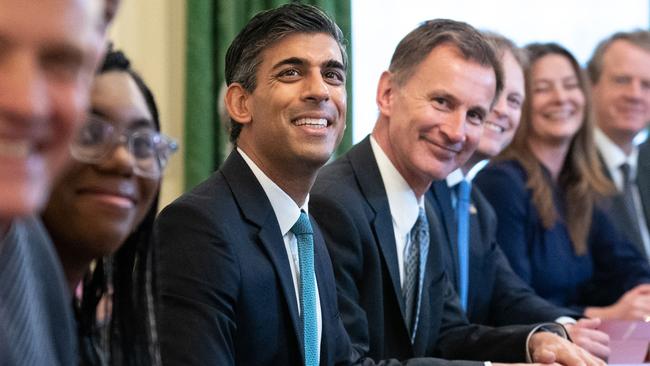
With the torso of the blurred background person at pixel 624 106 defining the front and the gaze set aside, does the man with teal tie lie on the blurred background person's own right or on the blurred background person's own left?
on the blurred background person's own right

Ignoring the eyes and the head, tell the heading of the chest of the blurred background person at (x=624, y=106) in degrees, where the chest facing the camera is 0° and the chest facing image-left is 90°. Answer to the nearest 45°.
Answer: approximately 315°

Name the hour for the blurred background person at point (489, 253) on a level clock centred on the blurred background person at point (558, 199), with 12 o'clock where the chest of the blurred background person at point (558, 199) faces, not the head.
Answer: the blurred background person at point (489, 253) is roughly at 2 o'clock from the blurred background person at point (558, 199).

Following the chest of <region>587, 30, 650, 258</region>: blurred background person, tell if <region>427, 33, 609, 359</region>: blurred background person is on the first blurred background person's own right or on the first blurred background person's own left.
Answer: on the first blurred background person's own right

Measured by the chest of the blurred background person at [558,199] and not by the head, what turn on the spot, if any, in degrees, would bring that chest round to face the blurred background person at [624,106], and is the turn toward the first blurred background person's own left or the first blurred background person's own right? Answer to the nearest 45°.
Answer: approximately 135° to the first blurred background person's own left

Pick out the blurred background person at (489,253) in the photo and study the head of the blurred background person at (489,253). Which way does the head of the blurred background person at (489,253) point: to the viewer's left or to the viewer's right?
to the viewer's left

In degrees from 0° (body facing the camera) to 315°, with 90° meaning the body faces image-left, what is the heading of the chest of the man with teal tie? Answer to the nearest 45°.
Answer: approximately 315°

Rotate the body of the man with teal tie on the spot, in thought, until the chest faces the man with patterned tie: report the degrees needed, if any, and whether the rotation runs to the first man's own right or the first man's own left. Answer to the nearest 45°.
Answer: approximately 90° to the first man's own left

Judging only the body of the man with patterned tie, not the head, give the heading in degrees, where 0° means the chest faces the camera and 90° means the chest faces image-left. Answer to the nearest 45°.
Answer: approximately 315°

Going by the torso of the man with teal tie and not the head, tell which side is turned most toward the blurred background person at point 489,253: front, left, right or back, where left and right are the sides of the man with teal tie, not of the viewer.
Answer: left
